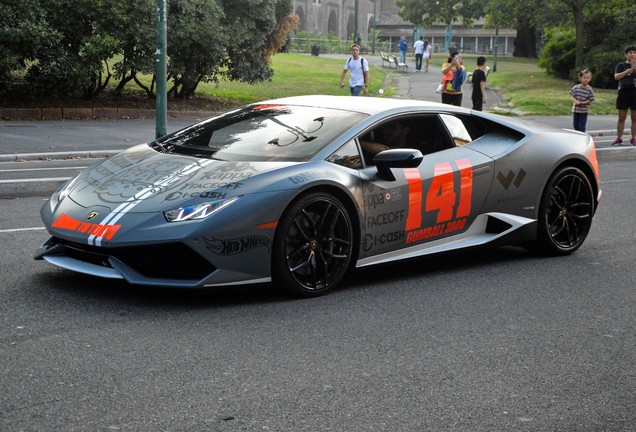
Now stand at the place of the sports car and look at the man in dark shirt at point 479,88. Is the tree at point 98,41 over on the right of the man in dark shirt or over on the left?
left

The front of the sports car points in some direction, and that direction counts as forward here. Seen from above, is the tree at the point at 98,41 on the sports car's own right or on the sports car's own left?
on the sports car's own right

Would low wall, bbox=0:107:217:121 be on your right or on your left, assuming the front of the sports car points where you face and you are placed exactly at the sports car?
on your right

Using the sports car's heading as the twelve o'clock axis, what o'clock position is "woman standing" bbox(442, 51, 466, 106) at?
The woman standing is roughly at 5 o'clock from the sports car.

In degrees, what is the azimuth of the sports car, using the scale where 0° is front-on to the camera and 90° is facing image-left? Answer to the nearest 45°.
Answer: approximately 45°

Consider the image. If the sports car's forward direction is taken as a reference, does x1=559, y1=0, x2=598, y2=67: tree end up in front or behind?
behind

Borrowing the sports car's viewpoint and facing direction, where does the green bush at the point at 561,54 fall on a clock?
The green bush is roughly at 5 o'clock from the sports car.

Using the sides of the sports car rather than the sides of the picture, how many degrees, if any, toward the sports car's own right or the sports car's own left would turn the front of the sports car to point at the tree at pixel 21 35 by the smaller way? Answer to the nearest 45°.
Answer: approximately 90° to the sports car's own right
